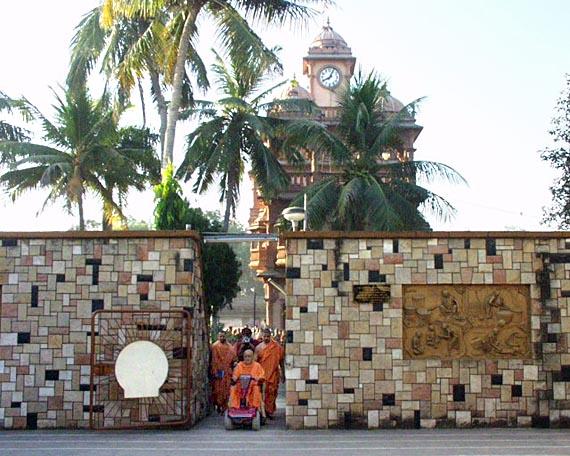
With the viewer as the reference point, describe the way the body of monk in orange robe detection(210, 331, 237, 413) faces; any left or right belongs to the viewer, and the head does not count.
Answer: facing the viewer

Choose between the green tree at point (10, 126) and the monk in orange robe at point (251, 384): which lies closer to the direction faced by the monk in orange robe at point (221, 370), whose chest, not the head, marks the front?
the monk in orange robe

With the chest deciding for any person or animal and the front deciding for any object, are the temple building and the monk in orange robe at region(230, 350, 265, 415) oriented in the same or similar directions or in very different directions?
same or similar directions

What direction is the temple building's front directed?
toward the camera

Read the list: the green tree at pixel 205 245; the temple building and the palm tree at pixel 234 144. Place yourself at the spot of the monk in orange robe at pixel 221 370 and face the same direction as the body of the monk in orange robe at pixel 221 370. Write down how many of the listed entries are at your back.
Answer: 3

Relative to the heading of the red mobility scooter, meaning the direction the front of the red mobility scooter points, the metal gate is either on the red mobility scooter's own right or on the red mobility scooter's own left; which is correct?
on the red mobility scooter's own right

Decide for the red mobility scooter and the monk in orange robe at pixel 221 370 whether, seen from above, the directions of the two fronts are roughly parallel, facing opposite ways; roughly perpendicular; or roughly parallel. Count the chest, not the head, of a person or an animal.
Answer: roughly parallel

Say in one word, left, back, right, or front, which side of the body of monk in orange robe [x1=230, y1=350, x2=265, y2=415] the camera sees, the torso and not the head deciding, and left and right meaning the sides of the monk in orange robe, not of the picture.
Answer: front

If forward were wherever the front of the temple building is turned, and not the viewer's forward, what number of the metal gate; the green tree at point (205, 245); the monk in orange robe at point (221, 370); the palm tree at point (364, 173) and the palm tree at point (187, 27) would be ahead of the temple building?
5

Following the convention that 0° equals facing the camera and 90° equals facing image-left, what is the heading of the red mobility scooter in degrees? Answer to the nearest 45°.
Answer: approximately 0°

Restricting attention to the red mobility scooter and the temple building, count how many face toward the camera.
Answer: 2

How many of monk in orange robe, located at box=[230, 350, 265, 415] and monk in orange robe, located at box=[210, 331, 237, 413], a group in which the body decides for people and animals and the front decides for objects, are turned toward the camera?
2

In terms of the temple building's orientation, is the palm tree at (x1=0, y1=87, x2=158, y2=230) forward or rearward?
forward

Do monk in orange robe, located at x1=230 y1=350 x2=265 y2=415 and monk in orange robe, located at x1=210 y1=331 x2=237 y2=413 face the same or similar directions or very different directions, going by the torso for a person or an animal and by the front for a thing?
same or similar directions
